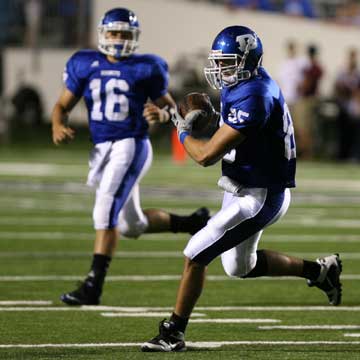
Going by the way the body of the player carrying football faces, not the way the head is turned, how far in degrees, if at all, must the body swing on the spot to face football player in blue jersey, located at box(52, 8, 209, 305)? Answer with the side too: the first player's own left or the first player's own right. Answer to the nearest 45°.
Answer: approximately 45° to the first player's own right

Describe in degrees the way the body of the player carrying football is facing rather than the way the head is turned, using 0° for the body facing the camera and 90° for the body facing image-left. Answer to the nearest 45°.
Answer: approximately 90°
